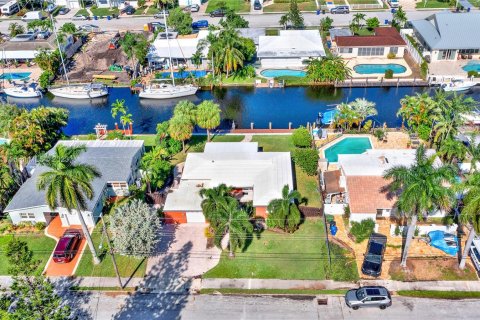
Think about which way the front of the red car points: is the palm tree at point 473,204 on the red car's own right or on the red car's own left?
on the red car's own right

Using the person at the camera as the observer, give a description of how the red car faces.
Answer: facing away from the viewer and to the right of the viewer

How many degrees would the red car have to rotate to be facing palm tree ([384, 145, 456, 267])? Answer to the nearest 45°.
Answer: approximately 90° to its right

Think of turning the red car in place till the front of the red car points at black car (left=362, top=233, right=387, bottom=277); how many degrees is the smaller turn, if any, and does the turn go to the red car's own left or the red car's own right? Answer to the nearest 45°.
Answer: approximately 90° to the red car's own right
